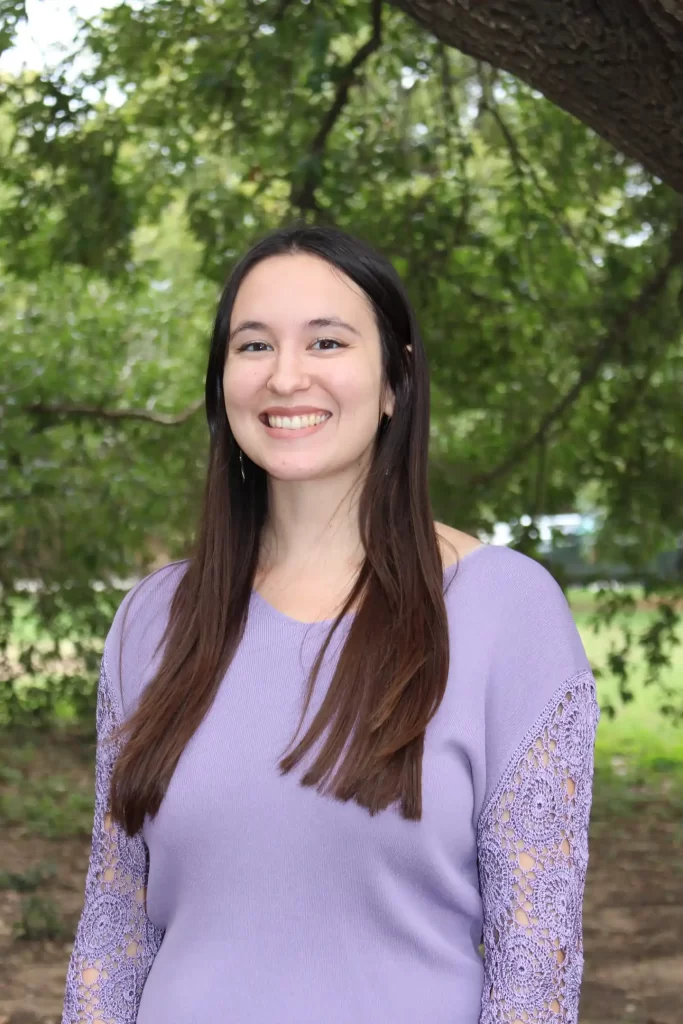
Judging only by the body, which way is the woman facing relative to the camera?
toward the camera

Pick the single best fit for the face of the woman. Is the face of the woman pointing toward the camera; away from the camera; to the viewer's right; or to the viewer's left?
toward the camera
